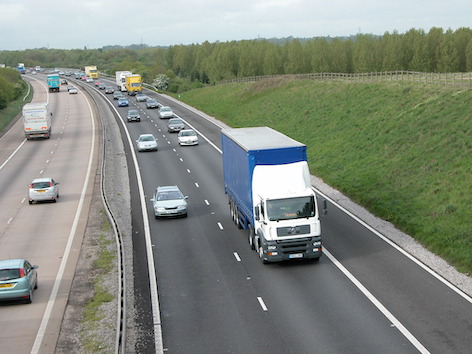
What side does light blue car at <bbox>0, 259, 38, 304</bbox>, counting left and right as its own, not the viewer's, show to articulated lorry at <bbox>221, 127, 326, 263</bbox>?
right

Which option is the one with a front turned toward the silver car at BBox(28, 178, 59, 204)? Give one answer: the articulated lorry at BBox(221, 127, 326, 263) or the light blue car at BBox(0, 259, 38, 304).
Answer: the light blue car

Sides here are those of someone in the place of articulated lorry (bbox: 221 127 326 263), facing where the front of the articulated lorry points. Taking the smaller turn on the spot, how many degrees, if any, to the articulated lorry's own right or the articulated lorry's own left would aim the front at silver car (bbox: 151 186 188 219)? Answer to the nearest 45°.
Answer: approximately 135° to the articulated lorry's own right

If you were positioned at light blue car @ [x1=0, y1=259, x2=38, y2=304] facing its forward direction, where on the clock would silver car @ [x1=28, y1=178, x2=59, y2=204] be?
The silver car is roughly at 12 o'clock from the light blue car.

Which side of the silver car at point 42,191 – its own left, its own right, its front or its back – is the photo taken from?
back

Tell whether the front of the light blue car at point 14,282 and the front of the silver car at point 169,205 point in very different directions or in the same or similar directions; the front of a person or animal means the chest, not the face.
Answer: very different directions

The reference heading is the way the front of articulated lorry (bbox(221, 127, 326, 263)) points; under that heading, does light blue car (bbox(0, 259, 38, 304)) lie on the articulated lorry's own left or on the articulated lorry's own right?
on the articulated lorry's own right

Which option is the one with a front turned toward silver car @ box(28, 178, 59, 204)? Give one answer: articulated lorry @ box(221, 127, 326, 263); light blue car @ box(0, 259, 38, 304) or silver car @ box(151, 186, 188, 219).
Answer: the light blue car

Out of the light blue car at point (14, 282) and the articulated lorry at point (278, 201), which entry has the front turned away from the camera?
the light blue car

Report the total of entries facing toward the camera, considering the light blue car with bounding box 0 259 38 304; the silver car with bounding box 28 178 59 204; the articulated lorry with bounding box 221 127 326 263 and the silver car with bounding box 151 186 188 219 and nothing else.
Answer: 2

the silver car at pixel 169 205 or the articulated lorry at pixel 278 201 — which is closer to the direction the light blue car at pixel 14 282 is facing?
the silver car

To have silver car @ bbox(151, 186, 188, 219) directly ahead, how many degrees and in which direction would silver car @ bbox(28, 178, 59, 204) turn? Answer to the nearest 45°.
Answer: approximately 135° to its right

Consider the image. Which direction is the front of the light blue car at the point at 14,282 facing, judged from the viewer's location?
facing away from the viewer

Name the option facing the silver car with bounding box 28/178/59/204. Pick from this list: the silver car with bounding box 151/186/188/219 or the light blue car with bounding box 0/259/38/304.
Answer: the light blue car
